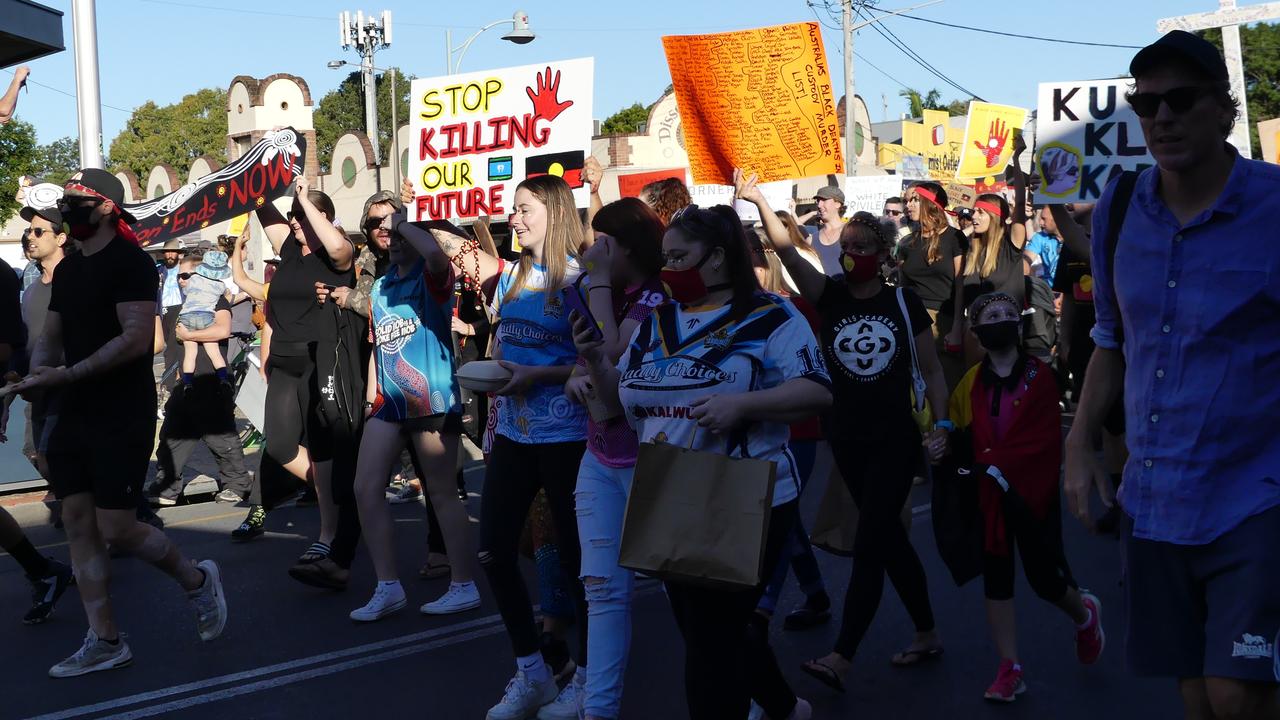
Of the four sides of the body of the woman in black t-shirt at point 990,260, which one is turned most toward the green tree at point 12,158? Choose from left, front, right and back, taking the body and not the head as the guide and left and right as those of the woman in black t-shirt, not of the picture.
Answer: right

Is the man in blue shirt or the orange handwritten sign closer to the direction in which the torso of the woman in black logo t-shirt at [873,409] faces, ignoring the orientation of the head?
the man in blue shirt

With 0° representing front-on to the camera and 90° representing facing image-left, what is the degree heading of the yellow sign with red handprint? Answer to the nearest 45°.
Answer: approximately 0°

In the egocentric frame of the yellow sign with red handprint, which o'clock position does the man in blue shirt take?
The man in blue shirt is roughly at 12 o'clock from the yellow sign with red handprint.

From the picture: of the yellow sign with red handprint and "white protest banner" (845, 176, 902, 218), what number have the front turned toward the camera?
2
